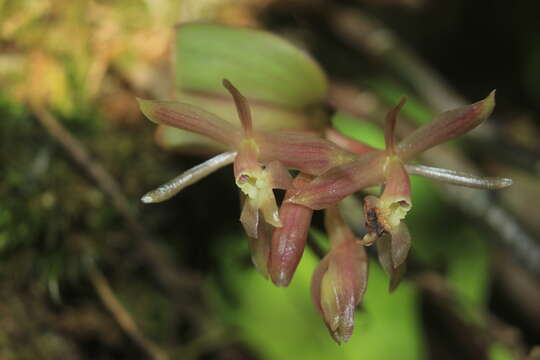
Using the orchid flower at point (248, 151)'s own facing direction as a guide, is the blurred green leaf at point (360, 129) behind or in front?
behind

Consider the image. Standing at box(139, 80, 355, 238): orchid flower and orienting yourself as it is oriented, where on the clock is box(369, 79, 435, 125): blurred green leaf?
The blurred green leaf is roughly at 7 o'clock from the orchid flower.

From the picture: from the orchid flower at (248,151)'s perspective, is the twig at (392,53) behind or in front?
behind

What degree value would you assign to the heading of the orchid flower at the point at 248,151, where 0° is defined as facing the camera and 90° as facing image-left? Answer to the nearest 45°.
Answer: approximately 0°

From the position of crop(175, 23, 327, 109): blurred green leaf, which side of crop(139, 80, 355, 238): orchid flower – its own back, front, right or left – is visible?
back
